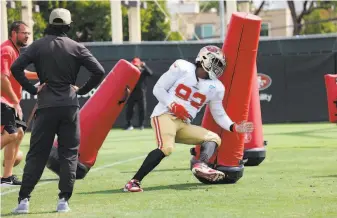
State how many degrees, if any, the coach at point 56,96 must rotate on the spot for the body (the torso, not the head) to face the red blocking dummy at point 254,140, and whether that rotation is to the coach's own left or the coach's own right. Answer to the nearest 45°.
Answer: approximately 45° to the coach's own right

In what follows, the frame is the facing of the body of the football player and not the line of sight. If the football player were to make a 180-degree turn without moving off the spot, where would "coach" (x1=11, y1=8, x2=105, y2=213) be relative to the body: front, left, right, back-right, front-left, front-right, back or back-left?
left

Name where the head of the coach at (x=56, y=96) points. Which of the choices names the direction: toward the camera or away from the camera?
away from the camera

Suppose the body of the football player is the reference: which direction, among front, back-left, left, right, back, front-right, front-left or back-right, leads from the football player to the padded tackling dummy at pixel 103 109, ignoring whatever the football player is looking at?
back

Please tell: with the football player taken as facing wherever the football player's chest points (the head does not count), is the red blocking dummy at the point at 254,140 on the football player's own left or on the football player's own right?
on the football player's own left

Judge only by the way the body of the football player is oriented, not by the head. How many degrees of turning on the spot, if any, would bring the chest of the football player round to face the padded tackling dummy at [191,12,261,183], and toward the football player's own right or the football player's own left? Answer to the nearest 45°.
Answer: approximately 90° to the football player's own left

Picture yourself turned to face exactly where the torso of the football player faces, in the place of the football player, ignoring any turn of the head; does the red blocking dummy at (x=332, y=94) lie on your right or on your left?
on your left

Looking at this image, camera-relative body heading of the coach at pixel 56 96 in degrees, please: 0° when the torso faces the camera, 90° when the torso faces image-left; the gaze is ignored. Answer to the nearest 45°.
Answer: approximately 180°

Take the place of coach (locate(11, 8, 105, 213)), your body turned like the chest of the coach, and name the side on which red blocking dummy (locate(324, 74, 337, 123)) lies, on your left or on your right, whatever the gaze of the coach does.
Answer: on your right

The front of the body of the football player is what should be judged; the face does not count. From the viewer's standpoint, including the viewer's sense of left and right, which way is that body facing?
facing the viewer and to the right of the viewer
